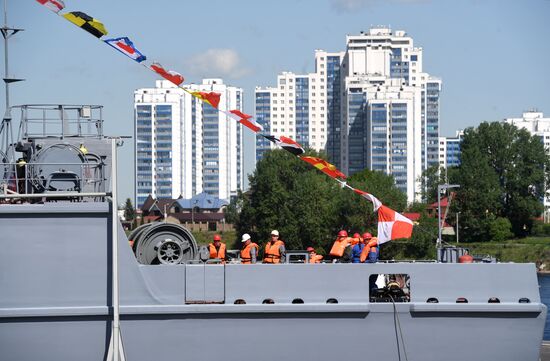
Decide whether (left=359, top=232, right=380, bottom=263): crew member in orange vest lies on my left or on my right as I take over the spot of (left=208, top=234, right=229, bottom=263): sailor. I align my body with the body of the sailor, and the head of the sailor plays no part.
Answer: on my left

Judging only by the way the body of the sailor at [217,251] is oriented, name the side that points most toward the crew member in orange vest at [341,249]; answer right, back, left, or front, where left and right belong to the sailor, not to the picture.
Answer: left

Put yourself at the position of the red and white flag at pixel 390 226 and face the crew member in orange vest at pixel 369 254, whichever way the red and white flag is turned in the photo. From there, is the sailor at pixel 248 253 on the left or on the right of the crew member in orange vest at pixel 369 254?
right

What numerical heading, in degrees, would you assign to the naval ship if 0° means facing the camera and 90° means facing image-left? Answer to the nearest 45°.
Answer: approximately 90°
